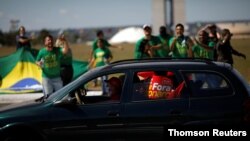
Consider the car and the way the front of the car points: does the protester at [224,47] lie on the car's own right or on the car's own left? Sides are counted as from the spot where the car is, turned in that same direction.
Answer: on the car's own right

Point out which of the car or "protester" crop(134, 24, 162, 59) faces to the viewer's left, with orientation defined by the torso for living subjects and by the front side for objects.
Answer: the car

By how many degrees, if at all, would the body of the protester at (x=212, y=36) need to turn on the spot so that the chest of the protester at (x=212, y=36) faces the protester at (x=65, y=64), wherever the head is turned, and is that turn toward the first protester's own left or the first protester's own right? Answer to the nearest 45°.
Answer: approximately 45° to the first protester's own right

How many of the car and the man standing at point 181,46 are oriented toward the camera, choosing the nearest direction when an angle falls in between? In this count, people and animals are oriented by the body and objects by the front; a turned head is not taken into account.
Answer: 1

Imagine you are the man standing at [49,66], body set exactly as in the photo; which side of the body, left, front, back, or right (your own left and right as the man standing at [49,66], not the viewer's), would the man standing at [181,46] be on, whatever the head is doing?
left

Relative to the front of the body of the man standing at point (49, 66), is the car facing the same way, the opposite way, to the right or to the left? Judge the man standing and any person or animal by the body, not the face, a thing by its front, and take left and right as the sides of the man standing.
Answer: to the right

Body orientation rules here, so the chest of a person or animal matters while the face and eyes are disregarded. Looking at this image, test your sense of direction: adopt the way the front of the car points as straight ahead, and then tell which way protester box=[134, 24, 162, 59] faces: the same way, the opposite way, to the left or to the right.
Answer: to the left

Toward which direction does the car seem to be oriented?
to the viewer's left

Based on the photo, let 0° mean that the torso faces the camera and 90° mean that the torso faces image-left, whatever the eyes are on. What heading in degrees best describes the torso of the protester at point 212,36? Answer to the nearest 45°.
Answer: approximately 45°

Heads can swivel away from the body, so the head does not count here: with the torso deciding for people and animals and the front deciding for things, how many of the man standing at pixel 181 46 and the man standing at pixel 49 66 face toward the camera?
2

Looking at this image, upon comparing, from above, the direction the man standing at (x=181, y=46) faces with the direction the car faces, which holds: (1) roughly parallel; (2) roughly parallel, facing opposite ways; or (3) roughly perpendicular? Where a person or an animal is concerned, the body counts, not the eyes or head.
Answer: roughly perpendicular

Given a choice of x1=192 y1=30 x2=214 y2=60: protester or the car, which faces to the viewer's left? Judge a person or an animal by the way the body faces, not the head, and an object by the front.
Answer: the car

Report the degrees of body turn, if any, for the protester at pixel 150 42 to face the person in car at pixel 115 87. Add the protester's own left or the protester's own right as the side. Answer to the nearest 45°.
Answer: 0° — they already face them

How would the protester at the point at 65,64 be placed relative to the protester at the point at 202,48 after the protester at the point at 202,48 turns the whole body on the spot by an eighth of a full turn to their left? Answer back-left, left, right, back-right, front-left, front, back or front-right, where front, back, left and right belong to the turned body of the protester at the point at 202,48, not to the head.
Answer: back-right
